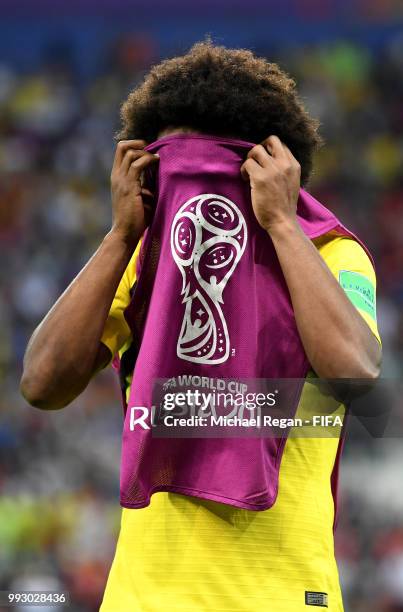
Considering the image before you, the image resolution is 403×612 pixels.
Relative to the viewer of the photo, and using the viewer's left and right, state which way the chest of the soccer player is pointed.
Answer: facing the viewer
